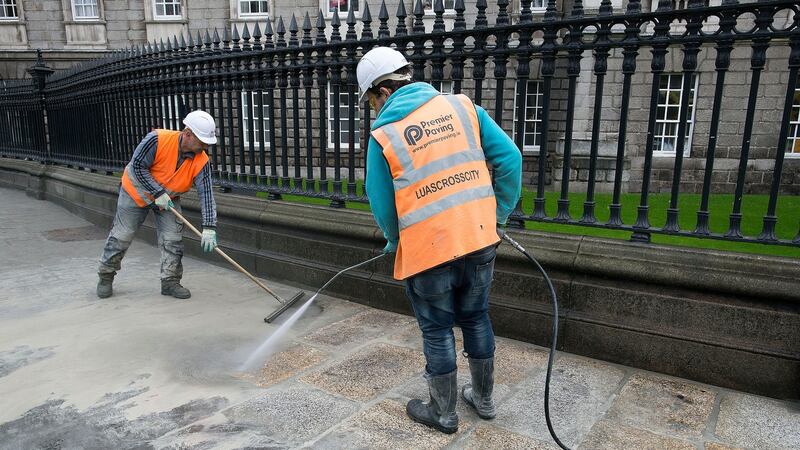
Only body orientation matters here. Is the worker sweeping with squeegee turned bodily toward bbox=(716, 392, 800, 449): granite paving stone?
yes

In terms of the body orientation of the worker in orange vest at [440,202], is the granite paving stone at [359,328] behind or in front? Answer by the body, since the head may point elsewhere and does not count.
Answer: in front

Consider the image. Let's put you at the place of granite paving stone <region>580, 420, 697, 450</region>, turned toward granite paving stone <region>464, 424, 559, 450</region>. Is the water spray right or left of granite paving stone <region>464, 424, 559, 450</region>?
right

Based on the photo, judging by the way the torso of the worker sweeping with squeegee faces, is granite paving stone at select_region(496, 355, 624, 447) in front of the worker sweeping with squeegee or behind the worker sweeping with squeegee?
in front

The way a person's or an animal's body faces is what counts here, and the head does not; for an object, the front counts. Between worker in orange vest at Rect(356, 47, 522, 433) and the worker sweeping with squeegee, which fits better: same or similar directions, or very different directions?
very different directions

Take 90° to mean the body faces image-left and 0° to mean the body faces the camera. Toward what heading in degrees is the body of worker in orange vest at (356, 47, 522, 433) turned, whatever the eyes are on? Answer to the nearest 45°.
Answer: approximately 135°

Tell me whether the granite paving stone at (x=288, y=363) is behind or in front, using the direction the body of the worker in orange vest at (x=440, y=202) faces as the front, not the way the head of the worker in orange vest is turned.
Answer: in front

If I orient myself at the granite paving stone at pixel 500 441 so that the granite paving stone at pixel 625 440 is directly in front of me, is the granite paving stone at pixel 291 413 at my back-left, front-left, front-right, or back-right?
back-left

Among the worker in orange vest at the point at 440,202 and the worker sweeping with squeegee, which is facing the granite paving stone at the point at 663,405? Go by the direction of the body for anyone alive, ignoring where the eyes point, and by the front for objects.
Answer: the worker sweeping with squeegee

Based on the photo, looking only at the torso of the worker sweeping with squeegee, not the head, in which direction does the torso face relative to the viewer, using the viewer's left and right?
facing the viewer and to the right of the viewer

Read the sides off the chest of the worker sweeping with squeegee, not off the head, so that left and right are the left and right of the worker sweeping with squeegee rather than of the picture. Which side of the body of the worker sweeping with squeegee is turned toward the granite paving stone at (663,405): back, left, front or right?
front

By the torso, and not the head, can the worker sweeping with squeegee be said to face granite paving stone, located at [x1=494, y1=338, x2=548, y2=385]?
yes
